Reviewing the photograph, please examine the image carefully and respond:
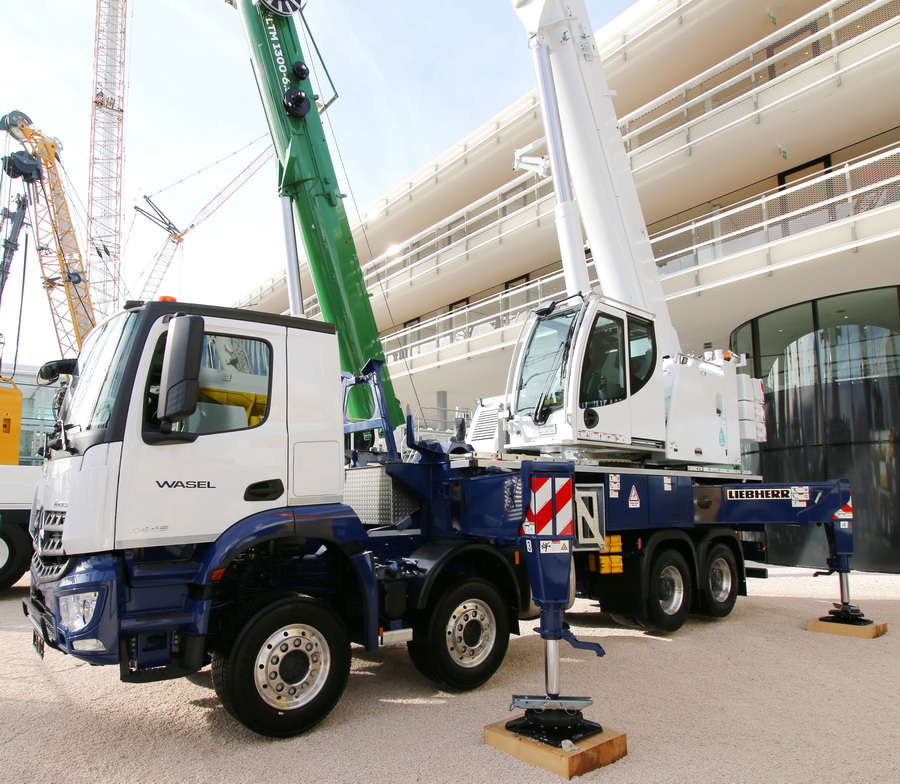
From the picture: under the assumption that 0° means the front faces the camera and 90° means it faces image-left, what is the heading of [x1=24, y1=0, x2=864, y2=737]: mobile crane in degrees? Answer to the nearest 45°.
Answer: approximately 45°

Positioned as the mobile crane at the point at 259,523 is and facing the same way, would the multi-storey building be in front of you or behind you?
behind

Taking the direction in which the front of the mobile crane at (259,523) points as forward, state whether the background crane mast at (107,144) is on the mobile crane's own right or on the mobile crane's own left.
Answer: on the mobile crane's own right
